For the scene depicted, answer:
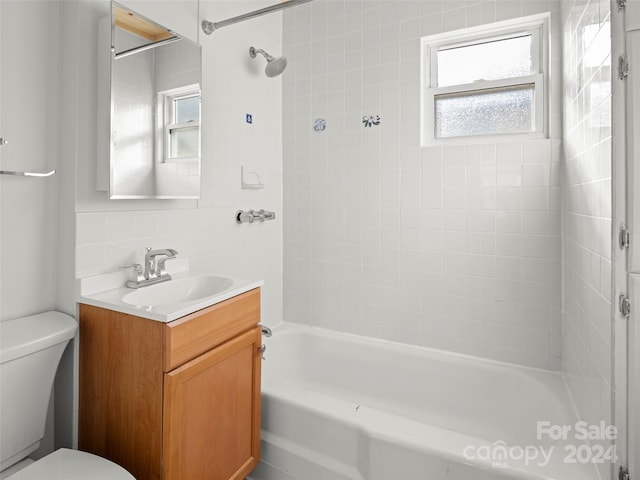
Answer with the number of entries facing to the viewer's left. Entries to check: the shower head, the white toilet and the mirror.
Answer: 0

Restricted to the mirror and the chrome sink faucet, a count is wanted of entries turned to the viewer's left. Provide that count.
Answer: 0

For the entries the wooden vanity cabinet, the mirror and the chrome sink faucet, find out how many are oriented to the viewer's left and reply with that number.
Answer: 0

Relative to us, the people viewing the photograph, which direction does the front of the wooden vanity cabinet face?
facing the viewer and to the right of the viewer

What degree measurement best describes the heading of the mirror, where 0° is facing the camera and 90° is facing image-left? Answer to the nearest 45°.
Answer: approximately 315°
